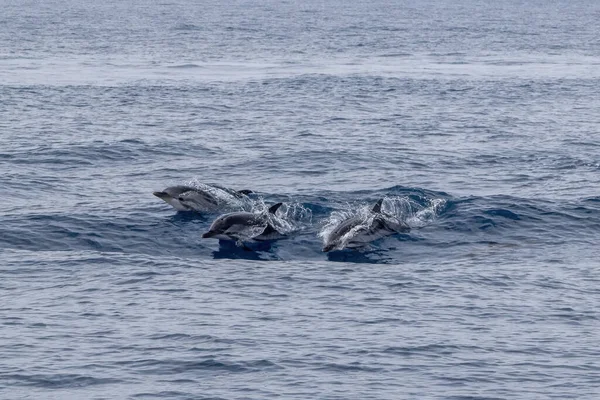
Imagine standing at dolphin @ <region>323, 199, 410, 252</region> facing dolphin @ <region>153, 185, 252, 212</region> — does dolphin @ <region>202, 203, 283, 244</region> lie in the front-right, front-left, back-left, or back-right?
front-left

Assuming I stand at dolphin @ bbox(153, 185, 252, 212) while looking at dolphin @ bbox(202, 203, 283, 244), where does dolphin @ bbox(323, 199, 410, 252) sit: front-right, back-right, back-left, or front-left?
front-left

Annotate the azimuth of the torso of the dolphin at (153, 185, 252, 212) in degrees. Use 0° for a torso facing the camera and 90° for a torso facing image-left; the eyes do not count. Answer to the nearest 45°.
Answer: approximately 90°

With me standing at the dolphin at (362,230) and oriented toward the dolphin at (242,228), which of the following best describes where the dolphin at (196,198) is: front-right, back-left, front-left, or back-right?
front-right

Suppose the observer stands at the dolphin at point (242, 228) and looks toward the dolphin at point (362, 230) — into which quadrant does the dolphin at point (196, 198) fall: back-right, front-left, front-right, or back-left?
back-left

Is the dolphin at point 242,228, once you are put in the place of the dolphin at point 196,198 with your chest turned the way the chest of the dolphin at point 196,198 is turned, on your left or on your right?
on your left

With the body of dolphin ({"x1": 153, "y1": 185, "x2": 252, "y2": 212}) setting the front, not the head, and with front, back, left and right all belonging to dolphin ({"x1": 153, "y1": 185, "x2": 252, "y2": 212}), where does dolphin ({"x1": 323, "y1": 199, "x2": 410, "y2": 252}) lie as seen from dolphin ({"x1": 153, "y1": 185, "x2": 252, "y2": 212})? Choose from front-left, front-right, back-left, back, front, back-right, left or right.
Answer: back-left
